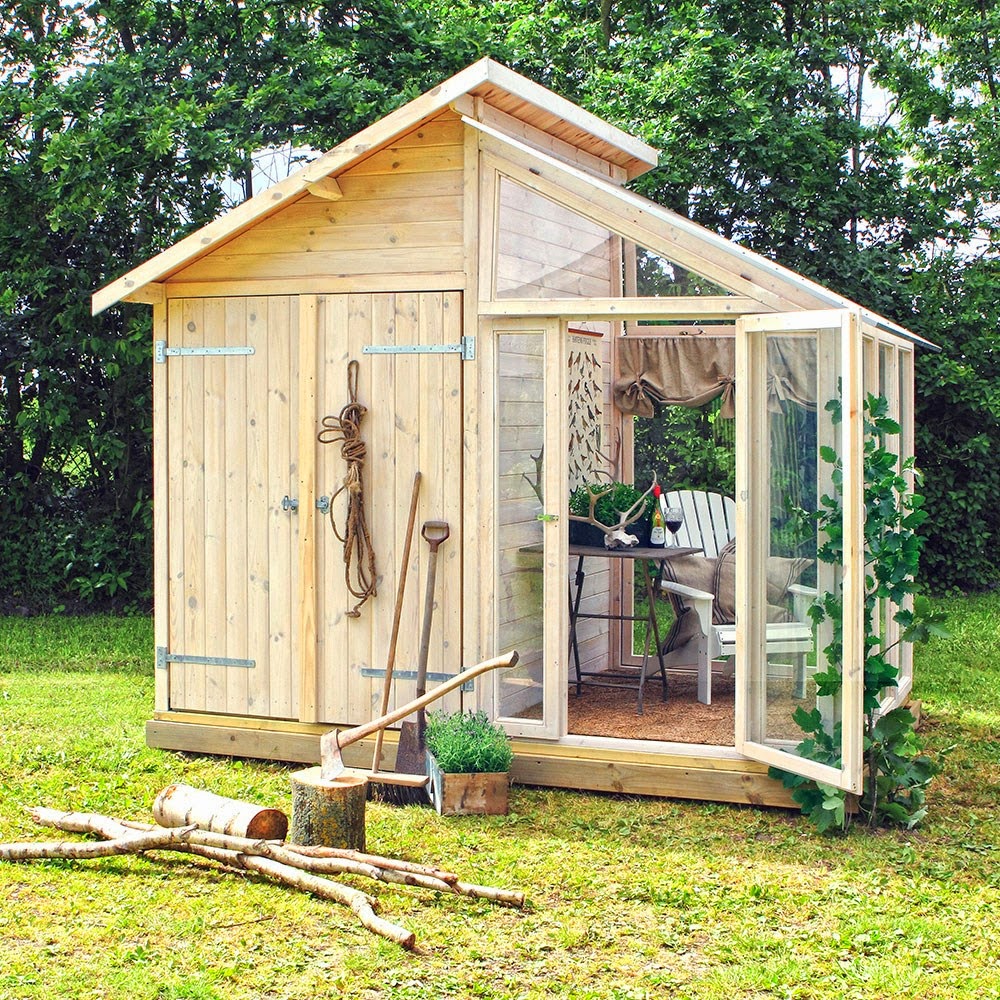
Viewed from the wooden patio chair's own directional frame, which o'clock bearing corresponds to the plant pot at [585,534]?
The plant pot is roughly at 3 o'clock from the wooden patio chair.

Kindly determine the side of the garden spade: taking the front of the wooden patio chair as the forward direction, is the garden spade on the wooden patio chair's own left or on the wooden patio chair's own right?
on the wooden patio chair's own right

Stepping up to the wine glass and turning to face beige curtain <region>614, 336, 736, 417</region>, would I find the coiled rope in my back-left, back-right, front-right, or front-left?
back-left

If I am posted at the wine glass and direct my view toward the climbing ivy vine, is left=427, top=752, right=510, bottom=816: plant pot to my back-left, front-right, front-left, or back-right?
front-right
